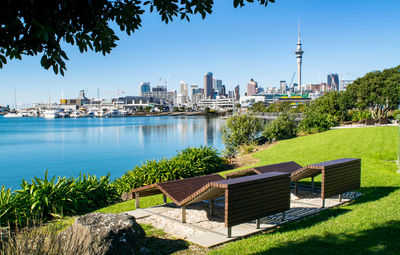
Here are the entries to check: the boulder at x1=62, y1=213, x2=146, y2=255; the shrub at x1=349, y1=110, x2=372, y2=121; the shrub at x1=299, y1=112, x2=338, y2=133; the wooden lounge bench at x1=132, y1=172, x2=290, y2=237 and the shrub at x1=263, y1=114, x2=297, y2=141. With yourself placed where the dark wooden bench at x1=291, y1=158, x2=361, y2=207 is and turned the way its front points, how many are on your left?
2

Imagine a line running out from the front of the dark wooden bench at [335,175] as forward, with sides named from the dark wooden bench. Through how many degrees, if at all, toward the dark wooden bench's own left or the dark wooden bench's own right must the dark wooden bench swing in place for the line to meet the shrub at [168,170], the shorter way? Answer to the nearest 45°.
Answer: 0° — it already faces it

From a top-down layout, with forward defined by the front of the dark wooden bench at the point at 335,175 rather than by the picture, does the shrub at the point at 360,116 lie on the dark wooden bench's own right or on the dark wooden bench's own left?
on the dark wooden bench's own right

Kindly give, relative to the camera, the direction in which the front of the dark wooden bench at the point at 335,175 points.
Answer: facing away from the viewer and to the left of the viewer

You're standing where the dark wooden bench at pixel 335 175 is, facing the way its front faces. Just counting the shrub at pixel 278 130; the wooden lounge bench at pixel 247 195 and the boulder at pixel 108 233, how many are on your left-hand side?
2

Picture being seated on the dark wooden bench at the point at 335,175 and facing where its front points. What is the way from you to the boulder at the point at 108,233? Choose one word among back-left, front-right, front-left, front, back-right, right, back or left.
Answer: left

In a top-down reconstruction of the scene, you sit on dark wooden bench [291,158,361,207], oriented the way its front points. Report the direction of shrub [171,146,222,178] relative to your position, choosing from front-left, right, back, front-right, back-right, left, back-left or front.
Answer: front

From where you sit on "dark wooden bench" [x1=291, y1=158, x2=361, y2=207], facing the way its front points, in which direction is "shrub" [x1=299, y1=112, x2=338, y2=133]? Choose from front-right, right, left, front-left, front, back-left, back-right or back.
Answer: front-right

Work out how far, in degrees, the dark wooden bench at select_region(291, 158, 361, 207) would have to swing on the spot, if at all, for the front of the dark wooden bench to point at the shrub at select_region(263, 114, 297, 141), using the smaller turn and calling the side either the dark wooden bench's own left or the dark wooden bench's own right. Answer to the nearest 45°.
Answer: approximately 45° to the dark wooden bench's own right

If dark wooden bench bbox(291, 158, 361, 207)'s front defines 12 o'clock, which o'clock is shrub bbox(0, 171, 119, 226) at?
The shrub is roughly at 10 o'clock from the dark wooden bench.

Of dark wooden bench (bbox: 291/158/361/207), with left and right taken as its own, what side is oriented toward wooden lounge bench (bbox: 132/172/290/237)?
left
